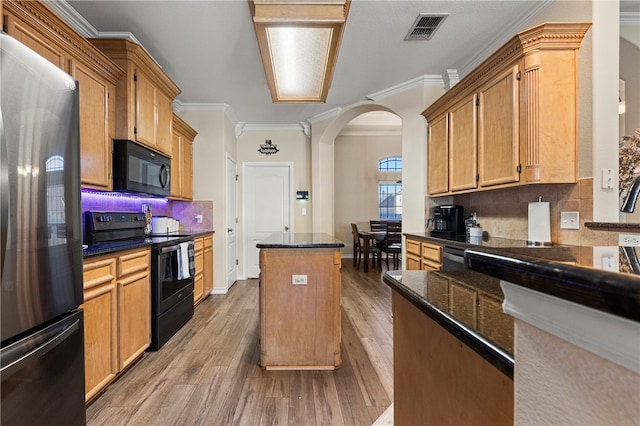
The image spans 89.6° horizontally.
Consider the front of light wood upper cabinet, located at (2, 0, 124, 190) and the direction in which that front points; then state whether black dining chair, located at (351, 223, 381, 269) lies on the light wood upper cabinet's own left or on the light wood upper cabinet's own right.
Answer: on the light wood upper cabinet's own left

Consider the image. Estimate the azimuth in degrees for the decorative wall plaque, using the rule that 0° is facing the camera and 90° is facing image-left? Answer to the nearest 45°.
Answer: approximately 0°

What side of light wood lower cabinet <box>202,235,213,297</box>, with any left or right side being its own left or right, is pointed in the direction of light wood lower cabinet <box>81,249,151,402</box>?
right

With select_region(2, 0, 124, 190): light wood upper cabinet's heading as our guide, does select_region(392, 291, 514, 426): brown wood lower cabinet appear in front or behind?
in front

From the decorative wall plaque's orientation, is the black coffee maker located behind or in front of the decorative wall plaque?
in front

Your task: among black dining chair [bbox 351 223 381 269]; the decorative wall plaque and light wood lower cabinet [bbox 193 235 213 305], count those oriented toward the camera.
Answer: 1

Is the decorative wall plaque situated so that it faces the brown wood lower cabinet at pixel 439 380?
yes

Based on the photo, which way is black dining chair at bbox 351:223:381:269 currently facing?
to the viewer's right

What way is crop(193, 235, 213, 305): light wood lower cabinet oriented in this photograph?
to the viewer's right

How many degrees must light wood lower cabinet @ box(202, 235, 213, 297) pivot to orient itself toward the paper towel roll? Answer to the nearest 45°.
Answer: approximately 45° to its right

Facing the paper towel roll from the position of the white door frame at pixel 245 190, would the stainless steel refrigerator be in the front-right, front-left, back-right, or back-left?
front-right

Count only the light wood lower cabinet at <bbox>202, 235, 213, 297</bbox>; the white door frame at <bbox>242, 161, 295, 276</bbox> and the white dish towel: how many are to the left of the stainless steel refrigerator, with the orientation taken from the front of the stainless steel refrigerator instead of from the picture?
3

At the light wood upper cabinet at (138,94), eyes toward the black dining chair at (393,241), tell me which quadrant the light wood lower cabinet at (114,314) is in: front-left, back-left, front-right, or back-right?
back-right

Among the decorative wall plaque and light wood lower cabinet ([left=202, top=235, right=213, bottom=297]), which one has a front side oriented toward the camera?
the decorative wall plaque

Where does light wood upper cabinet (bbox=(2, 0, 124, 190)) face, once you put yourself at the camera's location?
facing the viewer and to the right of the viewer

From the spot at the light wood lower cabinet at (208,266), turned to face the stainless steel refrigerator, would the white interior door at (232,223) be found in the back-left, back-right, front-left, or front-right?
back-left
